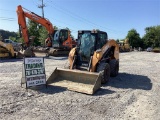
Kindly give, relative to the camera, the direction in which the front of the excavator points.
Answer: facing the viewer and to the left of the viewer

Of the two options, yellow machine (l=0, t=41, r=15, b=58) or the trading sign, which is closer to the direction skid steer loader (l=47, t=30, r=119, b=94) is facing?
the trading sign

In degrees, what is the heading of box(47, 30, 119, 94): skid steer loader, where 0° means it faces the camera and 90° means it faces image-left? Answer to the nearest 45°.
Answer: approximately 45°

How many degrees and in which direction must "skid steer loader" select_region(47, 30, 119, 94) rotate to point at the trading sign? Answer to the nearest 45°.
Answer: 0° — it already faces it

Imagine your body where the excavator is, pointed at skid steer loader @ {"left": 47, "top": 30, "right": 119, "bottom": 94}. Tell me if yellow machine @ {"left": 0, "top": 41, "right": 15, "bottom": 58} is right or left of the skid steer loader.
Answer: right

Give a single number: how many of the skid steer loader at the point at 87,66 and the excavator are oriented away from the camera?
0

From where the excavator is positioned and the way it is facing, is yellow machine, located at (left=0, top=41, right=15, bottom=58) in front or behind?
in front

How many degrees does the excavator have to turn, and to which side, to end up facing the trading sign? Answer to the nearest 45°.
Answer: approximately 45° to its left

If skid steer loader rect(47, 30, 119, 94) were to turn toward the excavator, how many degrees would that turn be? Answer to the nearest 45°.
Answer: approximately 135° to its right

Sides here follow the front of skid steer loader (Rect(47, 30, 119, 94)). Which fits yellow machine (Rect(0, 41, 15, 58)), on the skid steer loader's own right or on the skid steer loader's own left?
on the skid steer loader's own right

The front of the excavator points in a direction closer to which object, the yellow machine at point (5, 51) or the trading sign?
the yellow machine

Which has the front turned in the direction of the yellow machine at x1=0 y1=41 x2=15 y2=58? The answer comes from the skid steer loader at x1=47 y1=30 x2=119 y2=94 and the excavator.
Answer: the excavator
